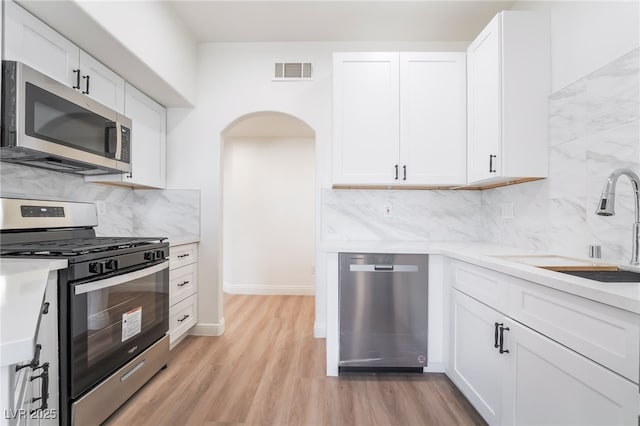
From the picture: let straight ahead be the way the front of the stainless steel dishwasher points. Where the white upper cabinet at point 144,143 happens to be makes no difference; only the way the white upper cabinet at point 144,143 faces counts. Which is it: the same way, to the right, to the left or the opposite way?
to the left

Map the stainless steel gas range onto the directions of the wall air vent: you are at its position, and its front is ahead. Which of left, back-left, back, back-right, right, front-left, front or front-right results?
front-right

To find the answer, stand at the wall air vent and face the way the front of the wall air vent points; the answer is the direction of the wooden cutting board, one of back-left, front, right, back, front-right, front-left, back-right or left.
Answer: front-left

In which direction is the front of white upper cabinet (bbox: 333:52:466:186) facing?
toward the camera

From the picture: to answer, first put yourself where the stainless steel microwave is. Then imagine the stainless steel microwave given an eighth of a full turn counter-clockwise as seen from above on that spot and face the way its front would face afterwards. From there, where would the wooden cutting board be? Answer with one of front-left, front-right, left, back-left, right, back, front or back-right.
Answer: front-right

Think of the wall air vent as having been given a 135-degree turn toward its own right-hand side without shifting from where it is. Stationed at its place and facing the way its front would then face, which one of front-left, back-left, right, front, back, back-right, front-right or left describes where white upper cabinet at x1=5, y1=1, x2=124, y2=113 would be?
left

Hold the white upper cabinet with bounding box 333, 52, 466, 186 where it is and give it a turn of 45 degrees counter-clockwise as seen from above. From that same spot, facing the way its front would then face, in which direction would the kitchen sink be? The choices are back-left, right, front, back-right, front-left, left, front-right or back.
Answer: front

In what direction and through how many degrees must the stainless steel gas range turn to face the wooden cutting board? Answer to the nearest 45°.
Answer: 0° — it already faces it

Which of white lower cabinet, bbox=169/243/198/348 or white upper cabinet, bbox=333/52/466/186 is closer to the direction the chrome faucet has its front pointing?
the white lower cabinet

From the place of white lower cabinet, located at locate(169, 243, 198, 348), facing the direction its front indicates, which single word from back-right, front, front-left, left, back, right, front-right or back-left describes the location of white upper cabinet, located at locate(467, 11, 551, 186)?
front

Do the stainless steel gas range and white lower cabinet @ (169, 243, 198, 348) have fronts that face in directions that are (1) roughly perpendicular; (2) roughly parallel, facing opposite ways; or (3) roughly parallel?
roughly parallel

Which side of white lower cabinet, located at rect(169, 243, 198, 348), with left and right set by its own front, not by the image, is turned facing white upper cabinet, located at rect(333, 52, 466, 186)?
front

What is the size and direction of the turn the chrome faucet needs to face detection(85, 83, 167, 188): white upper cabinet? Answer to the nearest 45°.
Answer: approximately 45° to its right

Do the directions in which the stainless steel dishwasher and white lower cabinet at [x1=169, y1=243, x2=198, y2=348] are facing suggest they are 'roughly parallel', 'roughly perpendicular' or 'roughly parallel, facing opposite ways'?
roughly perpendicular

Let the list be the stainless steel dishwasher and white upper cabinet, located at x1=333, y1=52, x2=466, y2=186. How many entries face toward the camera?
2

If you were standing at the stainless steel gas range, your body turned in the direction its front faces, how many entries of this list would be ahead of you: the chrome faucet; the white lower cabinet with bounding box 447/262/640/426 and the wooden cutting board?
3

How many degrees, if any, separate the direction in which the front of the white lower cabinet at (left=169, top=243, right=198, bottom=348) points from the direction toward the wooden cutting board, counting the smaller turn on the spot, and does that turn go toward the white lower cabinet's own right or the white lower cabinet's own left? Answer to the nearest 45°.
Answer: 0° — it already faces it

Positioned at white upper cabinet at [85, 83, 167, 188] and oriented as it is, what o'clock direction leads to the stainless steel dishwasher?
The stainless steel dishwasher is roughly at 12 o'clock from the white upper cabinet.

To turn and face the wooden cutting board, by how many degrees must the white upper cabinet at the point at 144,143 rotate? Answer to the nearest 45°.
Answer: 0° — it already faces it

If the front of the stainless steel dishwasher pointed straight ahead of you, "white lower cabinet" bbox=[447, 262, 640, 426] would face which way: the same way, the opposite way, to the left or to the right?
to the right
